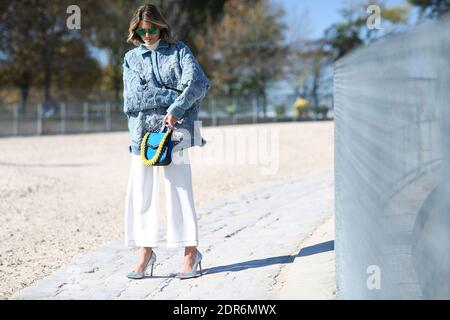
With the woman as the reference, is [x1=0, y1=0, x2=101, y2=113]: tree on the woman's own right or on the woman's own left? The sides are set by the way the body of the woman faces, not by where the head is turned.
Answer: on the woman's own right

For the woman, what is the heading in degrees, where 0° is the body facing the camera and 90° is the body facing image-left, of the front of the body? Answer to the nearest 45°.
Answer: approximately 45°
